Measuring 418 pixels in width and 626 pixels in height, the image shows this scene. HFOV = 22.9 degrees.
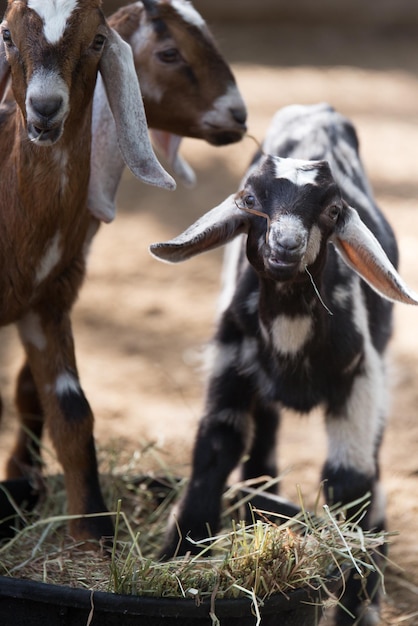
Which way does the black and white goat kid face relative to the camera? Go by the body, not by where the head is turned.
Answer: toward the camera

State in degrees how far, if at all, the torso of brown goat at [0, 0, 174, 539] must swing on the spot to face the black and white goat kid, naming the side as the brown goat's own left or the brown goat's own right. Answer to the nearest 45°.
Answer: approximately 90° to the brown goat's own left

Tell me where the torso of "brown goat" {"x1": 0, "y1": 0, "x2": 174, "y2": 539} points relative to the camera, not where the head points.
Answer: toward the camera

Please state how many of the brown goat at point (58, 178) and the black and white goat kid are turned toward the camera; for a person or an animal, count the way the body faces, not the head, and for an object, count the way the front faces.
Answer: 2
